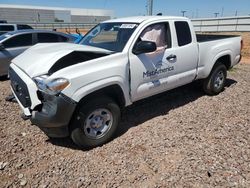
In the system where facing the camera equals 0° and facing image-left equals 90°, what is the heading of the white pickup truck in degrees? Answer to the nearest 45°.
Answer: approximately 45°

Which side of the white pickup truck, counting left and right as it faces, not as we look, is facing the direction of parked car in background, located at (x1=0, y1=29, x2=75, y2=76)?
right
